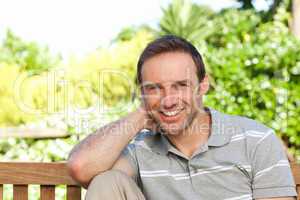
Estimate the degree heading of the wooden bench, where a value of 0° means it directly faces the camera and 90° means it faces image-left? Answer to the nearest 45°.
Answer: approximately 0°
